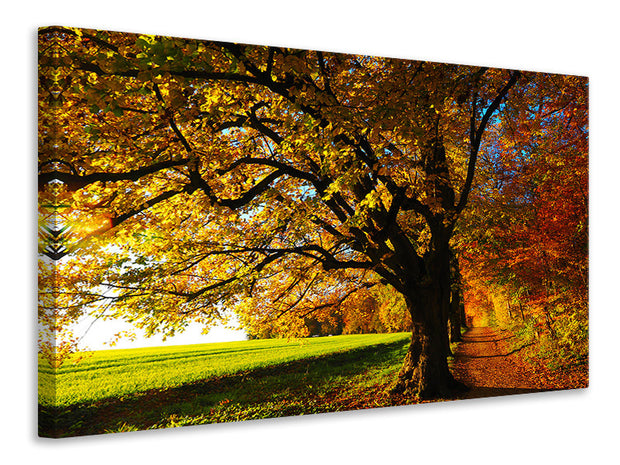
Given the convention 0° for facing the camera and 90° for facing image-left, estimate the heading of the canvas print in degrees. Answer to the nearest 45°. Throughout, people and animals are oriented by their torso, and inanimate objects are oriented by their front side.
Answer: approximately 315°
